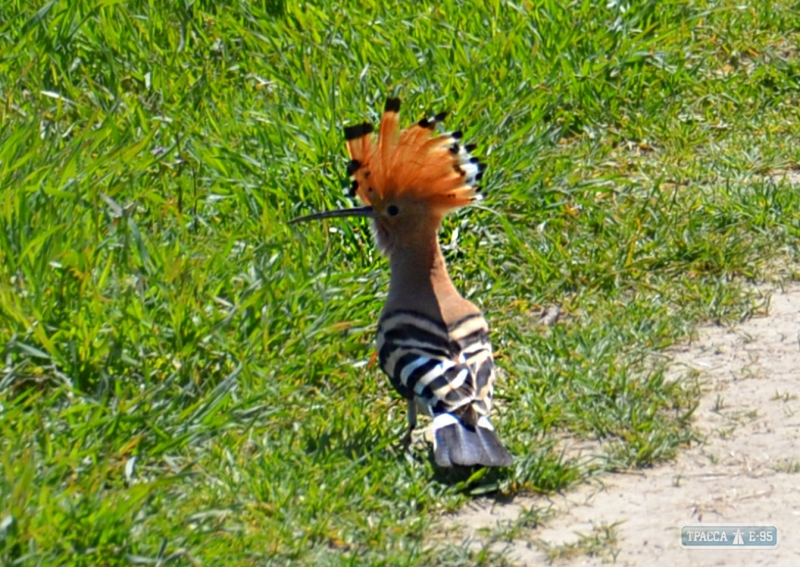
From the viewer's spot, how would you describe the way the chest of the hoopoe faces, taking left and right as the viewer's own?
facing away from the viewer and to the left of the viewer
